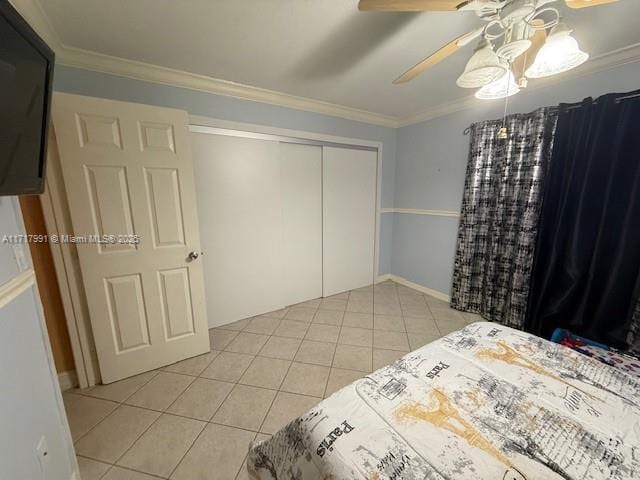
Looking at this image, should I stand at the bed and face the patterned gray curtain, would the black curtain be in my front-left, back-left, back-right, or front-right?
front-right

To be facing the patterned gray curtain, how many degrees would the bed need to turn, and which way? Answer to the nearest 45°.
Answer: approximately 45° to its right

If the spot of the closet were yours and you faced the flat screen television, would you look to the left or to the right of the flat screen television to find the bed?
left

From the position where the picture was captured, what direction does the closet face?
facing the viewer and to the right of the viewer

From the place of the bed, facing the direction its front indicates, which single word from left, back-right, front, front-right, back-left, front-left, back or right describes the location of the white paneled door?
front-left

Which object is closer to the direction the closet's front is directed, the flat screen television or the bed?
the bed

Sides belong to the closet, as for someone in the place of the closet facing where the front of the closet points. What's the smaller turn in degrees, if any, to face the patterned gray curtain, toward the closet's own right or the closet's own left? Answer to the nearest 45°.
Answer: approximately 45° to the closet's own left

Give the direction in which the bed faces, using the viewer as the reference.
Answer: facing away from the viewer and to the left of the viewer

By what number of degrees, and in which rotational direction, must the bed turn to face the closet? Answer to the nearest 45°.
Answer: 0° — it already faces it
